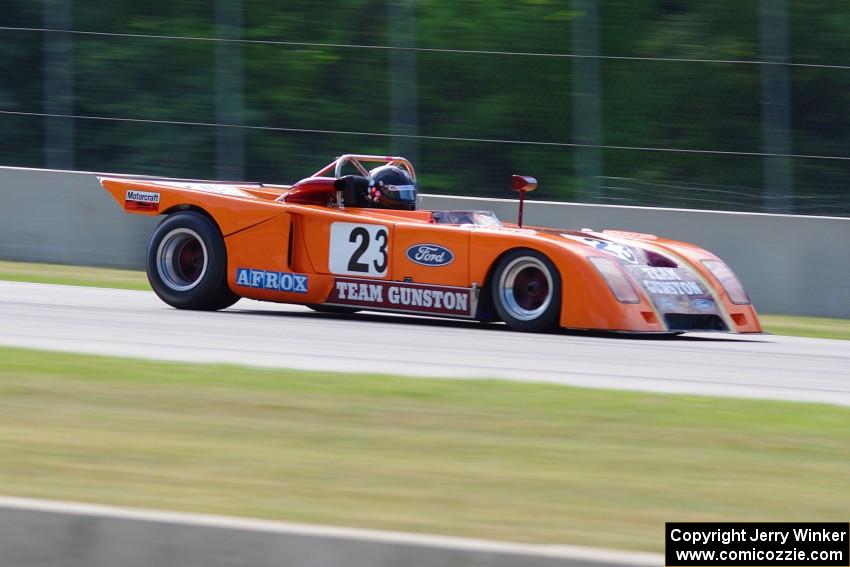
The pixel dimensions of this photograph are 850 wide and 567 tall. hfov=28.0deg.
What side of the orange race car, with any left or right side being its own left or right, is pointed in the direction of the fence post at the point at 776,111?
left

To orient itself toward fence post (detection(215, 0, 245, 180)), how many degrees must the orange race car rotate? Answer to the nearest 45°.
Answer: approximately 135° to its left

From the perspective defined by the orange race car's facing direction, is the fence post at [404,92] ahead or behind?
behind

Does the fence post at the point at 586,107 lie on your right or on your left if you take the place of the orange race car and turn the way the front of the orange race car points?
on your left

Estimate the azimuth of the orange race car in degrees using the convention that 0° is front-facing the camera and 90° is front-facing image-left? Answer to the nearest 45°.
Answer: approximately 315°

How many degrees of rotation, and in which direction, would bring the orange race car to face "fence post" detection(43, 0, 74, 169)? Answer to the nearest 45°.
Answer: approximately 180°
